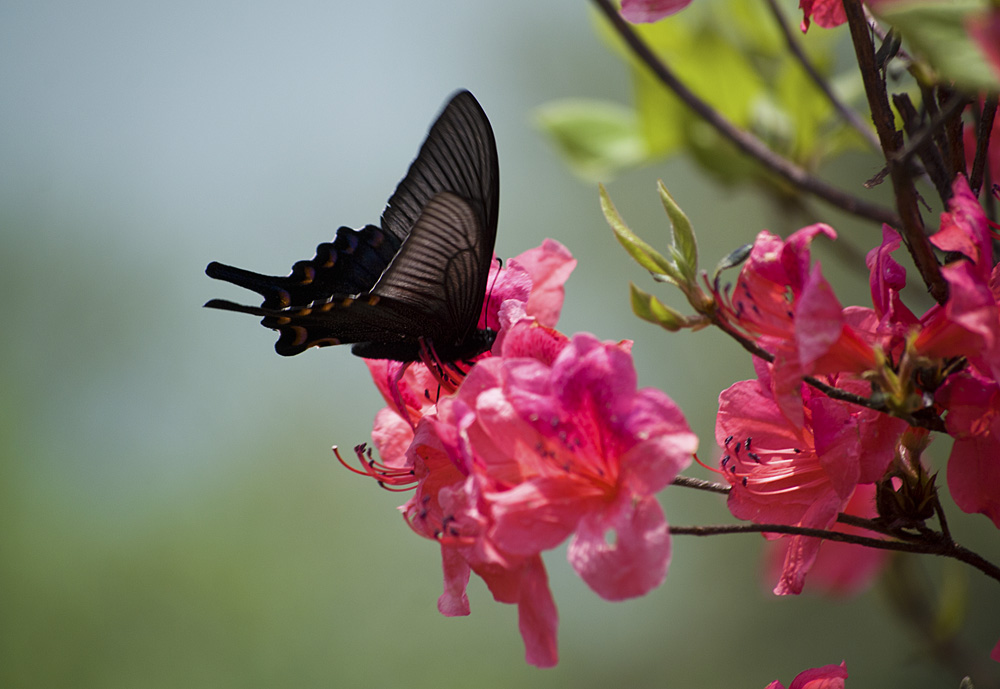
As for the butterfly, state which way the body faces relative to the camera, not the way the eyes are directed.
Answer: to the viewer's right
